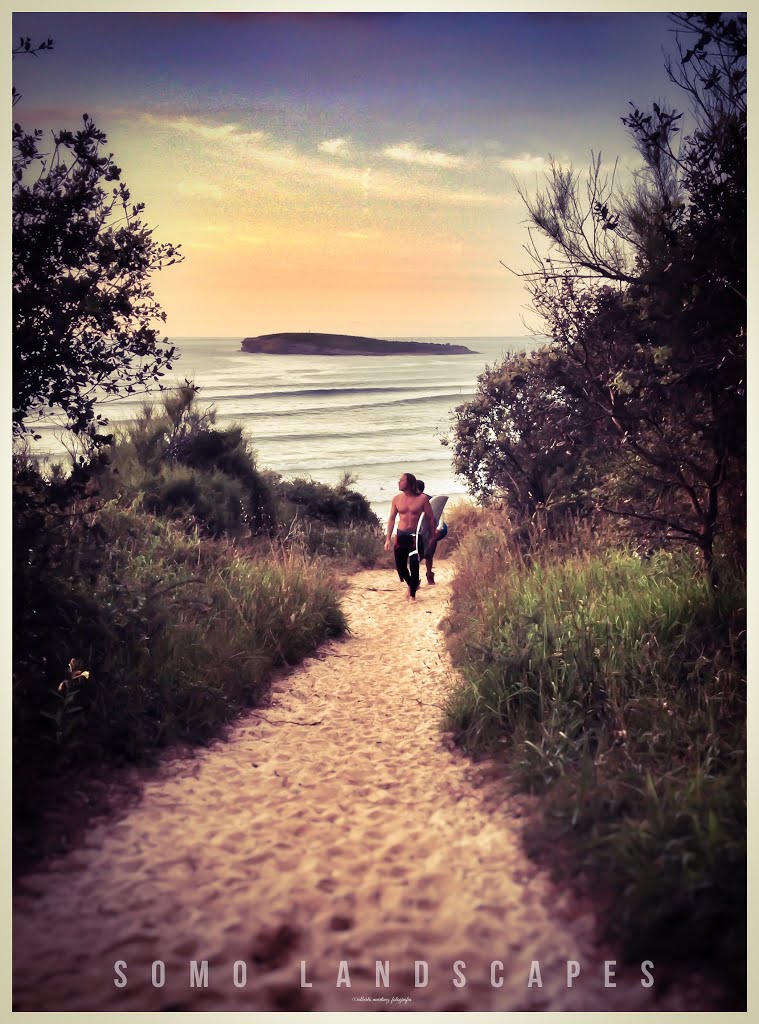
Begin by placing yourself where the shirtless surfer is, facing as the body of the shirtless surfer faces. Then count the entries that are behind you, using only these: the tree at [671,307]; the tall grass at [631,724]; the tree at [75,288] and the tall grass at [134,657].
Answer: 0

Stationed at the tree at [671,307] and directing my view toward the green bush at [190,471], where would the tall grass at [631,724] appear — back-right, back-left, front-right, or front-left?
back-left

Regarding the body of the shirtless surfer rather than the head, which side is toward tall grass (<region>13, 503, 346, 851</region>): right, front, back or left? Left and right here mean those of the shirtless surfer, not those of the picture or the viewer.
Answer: front

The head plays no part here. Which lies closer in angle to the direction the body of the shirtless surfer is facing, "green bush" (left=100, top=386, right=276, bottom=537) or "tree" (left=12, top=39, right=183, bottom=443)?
the tree

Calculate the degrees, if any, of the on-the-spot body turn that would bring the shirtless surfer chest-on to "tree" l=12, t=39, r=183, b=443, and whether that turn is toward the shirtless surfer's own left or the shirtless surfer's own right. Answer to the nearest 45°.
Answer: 0° — they already face it

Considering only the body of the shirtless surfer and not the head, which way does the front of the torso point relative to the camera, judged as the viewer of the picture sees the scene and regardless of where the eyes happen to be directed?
toward the camera

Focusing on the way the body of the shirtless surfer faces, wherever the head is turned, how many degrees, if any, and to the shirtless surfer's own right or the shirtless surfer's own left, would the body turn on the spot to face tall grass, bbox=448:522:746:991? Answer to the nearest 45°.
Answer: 0° — they already face it

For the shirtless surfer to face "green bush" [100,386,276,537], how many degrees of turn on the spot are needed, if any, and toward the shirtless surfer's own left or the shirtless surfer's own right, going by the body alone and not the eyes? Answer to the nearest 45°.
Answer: approximately 135° to the shirtless surfer's own right
